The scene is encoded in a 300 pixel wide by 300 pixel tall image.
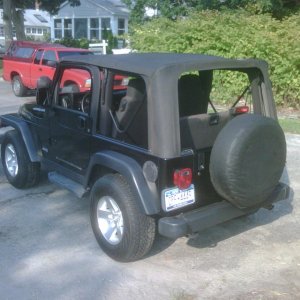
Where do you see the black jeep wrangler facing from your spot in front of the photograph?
facing away from the viewer and to the left of the viewer

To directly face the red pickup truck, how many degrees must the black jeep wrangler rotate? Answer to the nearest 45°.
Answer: approximately 45° to its right

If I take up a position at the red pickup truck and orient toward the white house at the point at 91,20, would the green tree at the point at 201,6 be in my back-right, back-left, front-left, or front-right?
front-right

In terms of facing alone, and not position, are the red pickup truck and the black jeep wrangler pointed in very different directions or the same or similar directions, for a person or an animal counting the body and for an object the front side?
very different directions

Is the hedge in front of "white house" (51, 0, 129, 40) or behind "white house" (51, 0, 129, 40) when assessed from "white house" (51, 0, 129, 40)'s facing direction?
in front

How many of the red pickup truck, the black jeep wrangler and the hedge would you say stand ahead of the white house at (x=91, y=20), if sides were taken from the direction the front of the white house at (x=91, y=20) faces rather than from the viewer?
3

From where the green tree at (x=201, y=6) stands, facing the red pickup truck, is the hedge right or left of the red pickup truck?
left

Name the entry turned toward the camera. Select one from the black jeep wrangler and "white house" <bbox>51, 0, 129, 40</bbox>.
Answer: the white house

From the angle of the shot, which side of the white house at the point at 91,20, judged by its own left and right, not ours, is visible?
front

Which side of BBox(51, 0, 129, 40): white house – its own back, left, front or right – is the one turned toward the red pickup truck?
front

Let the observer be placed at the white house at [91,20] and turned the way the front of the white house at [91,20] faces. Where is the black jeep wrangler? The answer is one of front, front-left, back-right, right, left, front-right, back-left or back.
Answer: front
